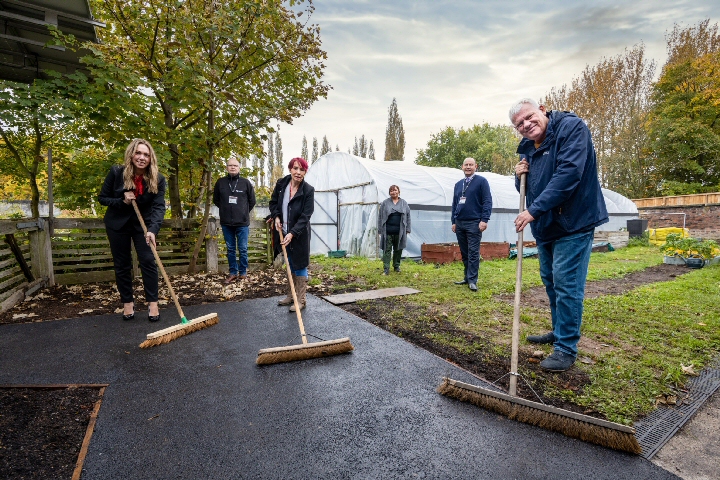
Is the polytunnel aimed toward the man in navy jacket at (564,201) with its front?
no

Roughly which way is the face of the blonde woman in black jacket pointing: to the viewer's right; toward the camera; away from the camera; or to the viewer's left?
toward the camera

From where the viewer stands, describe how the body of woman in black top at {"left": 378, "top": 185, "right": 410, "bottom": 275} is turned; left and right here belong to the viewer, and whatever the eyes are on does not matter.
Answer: facing the viewer

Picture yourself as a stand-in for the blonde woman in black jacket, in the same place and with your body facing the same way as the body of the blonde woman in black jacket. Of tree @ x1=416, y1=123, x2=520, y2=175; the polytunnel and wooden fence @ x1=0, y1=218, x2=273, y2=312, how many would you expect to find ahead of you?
0

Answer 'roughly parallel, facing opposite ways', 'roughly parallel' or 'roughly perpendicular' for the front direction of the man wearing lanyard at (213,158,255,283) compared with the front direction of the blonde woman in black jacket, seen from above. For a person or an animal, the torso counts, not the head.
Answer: roughly parallel

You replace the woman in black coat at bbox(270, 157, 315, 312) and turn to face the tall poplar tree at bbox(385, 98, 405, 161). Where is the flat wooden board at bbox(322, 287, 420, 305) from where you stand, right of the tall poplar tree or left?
right

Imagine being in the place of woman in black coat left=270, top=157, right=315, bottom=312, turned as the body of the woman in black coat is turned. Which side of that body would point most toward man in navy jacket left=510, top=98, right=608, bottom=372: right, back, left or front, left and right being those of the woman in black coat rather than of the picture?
left

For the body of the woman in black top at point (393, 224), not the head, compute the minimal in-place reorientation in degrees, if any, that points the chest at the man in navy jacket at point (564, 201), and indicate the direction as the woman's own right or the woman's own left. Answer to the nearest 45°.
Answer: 0° — they already face them

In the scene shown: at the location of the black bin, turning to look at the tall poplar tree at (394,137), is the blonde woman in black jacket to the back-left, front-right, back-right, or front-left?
back-left

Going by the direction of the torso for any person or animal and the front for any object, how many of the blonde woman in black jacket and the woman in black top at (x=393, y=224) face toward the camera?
2

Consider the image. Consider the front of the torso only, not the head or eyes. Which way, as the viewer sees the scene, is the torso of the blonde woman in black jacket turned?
toward the camera

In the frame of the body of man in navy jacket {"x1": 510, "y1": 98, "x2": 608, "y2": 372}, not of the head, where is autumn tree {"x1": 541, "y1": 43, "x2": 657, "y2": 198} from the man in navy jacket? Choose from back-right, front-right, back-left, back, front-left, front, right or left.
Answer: back-right

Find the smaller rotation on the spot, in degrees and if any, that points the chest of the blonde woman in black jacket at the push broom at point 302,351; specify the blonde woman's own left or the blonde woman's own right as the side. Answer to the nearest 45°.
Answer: approximately 45° to the blonde woman's own left

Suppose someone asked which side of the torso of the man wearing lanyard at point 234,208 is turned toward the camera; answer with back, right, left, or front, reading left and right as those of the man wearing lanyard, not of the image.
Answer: front
